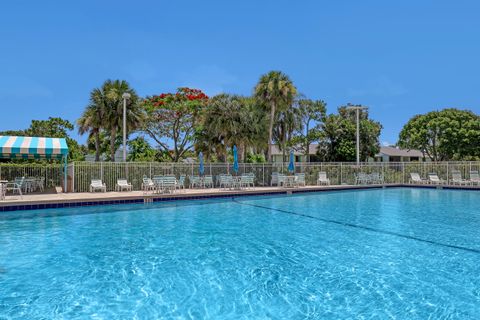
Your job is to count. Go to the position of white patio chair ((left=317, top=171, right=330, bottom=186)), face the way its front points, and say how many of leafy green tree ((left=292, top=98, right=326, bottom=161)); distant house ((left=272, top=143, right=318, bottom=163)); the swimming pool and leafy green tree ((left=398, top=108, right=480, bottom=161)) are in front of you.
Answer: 1

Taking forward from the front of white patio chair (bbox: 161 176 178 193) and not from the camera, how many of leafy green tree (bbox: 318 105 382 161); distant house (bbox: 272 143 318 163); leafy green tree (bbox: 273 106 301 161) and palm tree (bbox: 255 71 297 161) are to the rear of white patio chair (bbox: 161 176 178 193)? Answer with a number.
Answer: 4

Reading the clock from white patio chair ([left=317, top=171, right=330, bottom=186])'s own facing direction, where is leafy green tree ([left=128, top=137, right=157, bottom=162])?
The leafy green tree is roughly at 4 o'clock from the white patio chair.

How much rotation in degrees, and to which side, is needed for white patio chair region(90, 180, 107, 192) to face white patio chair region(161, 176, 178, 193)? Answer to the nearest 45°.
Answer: approximately 45° to its left

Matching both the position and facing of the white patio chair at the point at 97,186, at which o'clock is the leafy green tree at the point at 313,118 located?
The leafy green tree is roughly at 8 o'clock from the white patio chair.

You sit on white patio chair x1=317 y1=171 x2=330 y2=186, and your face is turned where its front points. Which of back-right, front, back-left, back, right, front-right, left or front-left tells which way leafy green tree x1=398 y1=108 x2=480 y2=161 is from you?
back-left

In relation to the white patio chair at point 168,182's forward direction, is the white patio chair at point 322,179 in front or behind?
behind

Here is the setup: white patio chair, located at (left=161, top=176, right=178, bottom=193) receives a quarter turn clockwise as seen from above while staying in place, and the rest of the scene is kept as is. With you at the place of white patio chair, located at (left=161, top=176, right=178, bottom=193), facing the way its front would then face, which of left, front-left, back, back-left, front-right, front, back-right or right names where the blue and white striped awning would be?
front-left

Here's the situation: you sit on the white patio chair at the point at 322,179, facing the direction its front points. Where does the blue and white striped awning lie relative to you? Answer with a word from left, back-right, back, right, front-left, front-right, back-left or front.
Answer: front-right

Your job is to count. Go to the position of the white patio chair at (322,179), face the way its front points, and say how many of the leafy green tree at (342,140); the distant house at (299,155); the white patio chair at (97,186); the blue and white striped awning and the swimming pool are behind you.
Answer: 2

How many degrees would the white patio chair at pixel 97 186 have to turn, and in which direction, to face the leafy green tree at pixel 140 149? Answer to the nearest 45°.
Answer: approximately 180°

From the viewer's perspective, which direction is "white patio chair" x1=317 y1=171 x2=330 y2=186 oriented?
toward the camera

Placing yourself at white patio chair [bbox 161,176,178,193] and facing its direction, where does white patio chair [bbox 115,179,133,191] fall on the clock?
white patio chair [bbox 115,179,133,191] is roughly at 3 o'clock from white patio chair [bbox 161,176,178,193].

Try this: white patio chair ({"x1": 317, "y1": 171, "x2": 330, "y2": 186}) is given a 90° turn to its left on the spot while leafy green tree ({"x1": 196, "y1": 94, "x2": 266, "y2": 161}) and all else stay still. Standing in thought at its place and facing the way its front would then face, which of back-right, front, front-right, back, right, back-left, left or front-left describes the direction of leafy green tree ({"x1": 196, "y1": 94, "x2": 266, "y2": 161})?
back

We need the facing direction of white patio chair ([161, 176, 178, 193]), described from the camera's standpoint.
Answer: facing the viewer and to the left of the viewer

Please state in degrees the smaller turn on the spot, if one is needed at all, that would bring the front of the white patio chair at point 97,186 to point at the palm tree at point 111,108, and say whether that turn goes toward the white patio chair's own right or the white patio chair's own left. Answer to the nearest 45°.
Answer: approximately 180°

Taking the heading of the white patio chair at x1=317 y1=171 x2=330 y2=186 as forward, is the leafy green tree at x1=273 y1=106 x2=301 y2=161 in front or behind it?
behind

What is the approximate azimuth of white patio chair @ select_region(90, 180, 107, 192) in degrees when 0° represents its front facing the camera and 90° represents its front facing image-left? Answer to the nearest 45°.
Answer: approximately 0°
